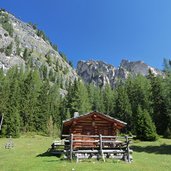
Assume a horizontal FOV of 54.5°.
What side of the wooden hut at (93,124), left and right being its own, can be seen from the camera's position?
front
